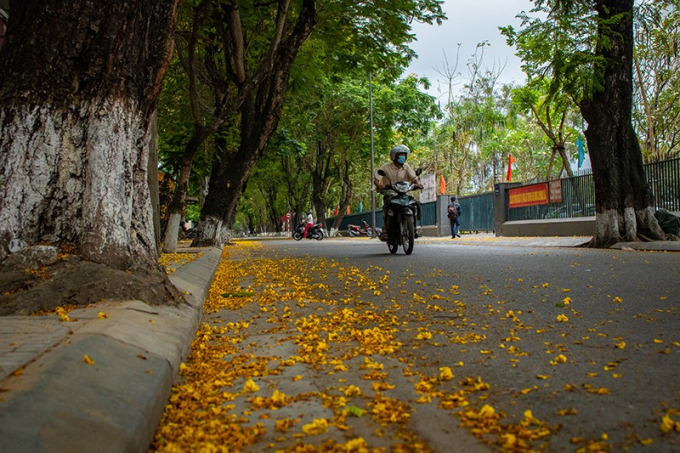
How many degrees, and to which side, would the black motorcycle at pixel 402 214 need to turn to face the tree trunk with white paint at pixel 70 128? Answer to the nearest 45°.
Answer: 0° — it already faces it

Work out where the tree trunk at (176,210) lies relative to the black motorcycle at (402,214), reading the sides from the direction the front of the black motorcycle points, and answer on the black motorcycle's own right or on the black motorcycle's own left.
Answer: on the black motorcycle's own right

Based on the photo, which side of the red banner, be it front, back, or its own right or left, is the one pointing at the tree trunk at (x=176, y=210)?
front

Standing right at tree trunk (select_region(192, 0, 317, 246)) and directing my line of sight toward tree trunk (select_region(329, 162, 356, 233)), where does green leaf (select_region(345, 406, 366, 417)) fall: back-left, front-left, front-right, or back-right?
back-right

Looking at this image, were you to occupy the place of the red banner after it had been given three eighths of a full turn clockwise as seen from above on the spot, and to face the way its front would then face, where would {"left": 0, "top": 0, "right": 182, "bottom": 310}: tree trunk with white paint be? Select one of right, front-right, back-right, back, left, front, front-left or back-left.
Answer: back

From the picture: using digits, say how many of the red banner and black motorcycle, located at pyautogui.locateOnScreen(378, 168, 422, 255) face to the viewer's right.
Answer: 0

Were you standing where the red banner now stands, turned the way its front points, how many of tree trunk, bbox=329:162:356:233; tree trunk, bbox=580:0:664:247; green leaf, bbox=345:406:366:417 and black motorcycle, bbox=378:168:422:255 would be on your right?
1

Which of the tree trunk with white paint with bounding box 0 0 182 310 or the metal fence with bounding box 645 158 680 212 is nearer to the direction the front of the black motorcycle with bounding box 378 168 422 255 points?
the tree trunk with white paint

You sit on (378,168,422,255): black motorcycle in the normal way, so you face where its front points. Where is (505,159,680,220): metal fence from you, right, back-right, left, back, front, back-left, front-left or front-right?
back-left

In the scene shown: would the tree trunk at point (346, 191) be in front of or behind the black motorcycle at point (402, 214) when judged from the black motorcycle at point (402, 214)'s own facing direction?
behind

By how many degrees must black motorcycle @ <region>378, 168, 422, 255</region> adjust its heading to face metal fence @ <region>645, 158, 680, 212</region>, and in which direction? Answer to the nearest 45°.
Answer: approximately 135° to its left

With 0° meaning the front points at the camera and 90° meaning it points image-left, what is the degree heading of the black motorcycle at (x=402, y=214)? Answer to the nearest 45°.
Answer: approximately 0°

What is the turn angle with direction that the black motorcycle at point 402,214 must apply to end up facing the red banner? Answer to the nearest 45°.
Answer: approximately 135° to its left

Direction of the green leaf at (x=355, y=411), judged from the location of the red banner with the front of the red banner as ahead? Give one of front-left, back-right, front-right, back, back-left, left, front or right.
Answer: front-left

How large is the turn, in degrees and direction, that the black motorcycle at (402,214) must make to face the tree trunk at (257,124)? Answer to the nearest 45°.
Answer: approximately 135° to its right
